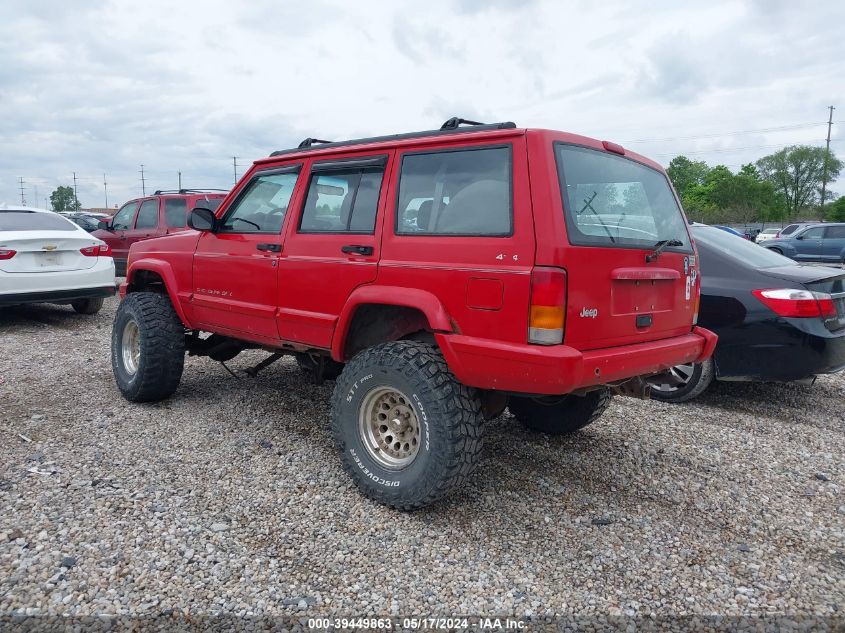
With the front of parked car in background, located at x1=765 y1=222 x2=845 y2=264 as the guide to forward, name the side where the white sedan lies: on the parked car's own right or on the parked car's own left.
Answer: on the parked car's own left

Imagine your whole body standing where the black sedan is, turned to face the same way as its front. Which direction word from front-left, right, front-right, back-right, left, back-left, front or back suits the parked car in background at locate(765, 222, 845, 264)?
front-right

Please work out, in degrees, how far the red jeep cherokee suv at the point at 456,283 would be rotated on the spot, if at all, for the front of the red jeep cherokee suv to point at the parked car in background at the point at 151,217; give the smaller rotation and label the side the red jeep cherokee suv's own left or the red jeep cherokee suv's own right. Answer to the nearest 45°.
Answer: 0° — it already faces it

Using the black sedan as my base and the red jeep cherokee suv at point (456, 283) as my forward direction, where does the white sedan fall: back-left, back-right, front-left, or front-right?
front-right

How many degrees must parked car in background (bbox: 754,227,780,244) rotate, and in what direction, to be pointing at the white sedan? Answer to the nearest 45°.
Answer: approximately 45° to its left

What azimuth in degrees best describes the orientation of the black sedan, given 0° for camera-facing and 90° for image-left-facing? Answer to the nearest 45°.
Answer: approximately 135°

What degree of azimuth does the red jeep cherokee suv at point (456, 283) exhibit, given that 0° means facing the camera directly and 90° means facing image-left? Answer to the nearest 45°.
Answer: approximately 135°

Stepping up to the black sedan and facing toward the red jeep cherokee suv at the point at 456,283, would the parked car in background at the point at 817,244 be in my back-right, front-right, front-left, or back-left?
back-right

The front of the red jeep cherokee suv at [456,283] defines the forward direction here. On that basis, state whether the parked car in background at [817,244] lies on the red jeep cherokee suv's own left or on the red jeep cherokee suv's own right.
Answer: on the red jeep cherokee suv's own right

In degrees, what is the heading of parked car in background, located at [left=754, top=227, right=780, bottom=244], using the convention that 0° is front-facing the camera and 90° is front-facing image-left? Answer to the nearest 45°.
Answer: approximately 45°

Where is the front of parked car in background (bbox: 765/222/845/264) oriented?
to the viewer's left

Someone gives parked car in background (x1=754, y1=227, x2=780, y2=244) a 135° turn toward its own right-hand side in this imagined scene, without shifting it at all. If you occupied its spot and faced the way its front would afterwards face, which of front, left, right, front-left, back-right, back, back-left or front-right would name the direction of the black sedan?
back

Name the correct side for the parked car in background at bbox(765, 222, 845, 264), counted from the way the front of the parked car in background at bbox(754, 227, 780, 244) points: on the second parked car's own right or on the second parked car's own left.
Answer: on the second parked car's own left

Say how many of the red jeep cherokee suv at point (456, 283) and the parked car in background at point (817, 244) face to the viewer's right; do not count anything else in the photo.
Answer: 0

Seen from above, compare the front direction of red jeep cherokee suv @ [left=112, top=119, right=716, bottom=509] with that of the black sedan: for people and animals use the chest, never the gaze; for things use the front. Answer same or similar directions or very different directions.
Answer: same or similar directions

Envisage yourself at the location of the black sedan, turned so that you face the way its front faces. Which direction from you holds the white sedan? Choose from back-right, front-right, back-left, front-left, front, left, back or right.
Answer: front-left

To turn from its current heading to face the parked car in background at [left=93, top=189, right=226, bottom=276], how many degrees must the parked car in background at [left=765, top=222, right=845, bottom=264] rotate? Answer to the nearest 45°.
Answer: approximately 45° to its left
